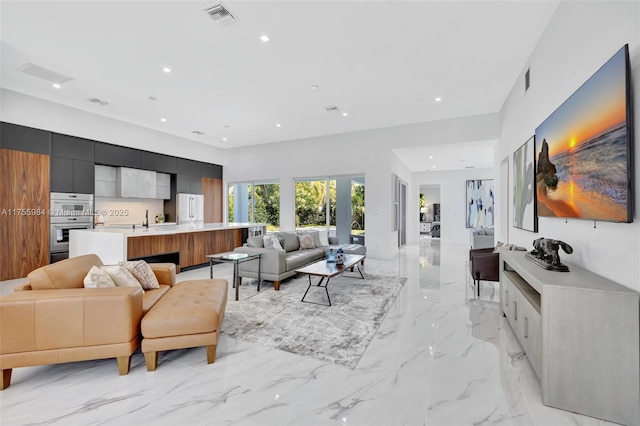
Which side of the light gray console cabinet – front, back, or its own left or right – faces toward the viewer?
left

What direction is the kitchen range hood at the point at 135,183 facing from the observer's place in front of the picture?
facing the viewer and to the right of the viewer

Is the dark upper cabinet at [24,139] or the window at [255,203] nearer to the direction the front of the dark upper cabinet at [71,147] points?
the window

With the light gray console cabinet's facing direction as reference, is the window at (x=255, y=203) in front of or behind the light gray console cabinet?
in front

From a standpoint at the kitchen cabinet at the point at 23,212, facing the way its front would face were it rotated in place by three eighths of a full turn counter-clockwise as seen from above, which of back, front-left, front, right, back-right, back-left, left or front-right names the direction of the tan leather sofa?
back

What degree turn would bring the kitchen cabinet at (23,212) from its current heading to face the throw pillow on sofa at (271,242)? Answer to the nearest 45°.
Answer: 0° — it already faces it

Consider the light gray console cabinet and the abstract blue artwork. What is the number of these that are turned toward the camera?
1

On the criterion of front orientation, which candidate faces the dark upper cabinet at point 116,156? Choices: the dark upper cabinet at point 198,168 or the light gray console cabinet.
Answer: the light gray console cabinet

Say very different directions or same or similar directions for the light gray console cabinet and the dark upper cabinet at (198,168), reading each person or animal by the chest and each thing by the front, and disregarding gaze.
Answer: very different directions

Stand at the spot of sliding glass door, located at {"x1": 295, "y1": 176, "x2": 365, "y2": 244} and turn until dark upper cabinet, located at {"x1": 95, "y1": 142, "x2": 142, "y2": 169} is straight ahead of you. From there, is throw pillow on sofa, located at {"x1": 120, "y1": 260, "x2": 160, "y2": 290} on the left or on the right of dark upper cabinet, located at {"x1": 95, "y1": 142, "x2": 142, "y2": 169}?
left

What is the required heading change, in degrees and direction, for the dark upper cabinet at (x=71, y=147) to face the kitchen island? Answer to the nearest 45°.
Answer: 0° — it already faces it

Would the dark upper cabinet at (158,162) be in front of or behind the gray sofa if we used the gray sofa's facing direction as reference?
behind

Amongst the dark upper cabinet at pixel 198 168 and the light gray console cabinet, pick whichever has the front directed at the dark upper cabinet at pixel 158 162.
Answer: the light gray console cabinet
